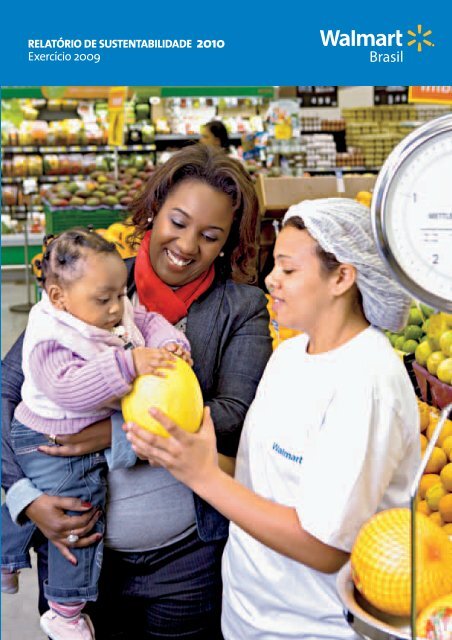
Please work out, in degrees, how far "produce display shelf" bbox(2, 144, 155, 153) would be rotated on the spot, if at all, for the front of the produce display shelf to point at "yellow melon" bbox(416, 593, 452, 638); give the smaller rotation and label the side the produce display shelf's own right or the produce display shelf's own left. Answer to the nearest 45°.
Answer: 0° — it already faces it

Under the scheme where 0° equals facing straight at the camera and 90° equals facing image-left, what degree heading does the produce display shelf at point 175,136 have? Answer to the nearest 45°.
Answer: approximately 0°

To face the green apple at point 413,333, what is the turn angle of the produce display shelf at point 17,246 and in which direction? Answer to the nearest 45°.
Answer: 0° — it already faces it

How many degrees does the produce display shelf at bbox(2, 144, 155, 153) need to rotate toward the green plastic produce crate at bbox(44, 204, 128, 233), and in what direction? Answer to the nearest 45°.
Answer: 0° — it already faces it

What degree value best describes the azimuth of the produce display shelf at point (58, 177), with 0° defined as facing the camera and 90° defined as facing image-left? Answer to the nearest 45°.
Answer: approximately 0°

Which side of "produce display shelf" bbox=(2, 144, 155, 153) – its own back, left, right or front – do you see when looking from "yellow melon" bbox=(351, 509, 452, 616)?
front

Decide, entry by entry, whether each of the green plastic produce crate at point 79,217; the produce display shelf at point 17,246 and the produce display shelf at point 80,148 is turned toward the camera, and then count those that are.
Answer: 3

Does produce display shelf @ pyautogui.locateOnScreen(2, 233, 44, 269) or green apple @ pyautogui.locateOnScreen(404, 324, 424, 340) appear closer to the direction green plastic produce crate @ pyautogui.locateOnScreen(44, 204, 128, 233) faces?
the green apple

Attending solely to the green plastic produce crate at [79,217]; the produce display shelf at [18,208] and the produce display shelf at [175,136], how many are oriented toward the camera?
3

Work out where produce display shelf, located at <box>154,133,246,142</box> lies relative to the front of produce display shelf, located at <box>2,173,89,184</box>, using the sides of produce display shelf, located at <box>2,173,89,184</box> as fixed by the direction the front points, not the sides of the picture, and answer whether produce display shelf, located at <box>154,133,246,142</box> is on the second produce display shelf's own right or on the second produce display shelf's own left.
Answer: on the second produce display shelf's own left

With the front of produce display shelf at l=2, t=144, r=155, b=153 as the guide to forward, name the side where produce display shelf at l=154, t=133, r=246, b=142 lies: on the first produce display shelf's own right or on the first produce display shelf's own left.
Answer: on the first produce display shelf's own left
